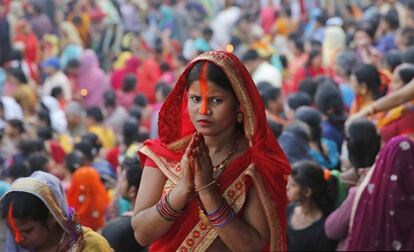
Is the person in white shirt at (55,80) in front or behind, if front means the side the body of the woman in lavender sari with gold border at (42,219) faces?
behind

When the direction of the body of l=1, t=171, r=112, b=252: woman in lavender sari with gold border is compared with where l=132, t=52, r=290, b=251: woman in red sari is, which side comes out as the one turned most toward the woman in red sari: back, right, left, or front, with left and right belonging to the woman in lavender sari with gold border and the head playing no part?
left

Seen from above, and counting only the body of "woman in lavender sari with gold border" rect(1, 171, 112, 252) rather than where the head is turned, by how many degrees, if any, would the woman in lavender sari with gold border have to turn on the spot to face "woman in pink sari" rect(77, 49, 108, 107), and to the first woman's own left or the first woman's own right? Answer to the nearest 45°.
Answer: approximately 135° to the first woman's own right

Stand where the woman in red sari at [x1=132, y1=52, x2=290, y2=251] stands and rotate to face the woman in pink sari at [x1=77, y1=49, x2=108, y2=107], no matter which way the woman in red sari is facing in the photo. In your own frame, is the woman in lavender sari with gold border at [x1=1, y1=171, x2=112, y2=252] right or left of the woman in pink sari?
left

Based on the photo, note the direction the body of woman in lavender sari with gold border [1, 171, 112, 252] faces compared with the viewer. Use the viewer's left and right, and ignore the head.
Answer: facing the viewer and to the left of the viewer
